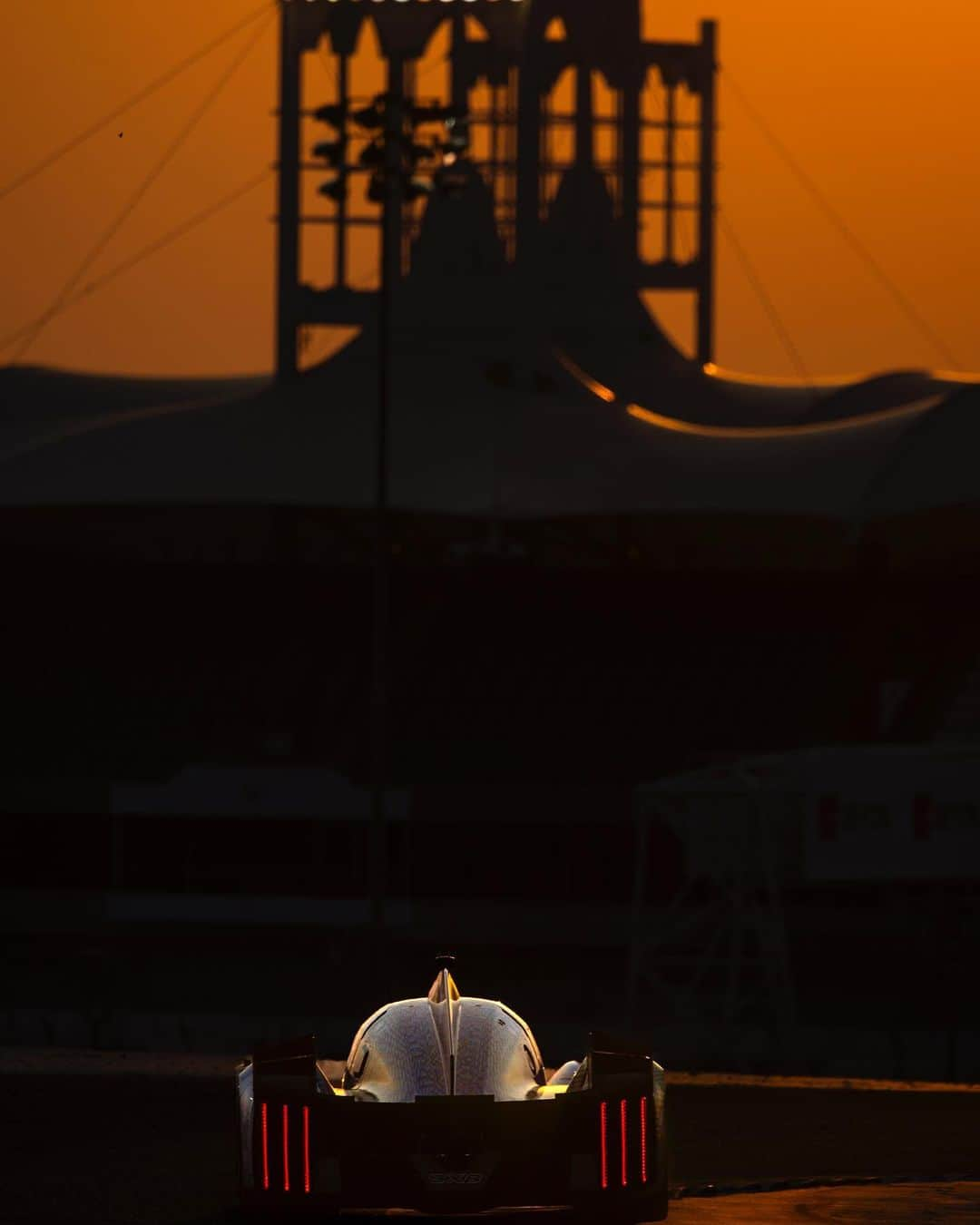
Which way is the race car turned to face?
away from the camera
